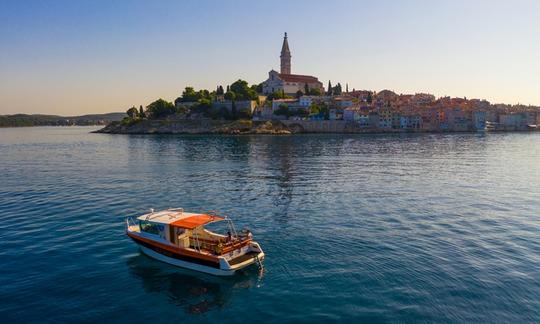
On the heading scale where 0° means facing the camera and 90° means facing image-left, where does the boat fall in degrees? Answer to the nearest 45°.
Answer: approximately 135°
